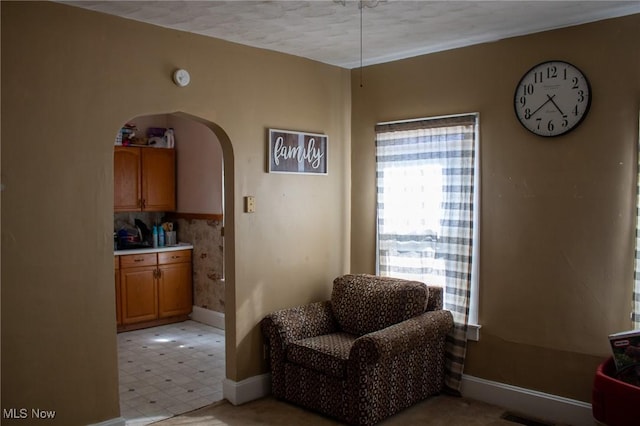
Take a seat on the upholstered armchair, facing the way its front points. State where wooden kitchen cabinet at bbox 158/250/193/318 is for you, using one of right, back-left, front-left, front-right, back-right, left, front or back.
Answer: right

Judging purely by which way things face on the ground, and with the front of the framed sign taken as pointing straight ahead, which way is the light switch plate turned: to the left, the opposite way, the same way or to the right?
the same way

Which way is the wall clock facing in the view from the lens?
facing the viewer and to the left of the viewer

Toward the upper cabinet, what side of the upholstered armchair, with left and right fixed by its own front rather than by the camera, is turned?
right

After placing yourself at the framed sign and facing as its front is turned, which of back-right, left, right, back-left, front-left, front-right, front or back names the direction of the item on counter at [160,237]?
back

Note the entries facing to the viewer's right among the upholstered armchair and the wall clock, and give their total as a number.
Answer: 0

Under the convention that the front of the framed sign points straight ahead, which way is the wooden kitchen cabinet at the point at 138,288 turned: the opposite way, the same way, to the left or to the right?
the same way

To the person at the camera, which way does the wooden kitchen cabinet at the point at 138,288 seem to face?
facing the viewer and to the right of the viewer

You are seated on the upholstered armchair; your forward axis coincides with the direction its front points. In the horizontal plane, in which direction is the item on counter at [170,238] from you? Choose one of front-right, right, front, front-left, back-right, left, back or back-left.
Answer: right

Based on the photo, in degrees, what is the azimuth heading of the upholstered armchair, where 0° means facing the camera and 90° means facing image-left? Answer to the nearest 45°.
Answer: approximately 45°

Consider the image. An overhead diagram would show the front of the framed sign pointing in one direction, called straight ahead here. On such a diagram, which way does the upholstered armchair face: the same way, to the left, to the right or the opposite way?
to the right

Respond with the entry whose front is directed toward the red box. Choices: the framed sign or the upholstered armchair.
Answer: the framed sign
